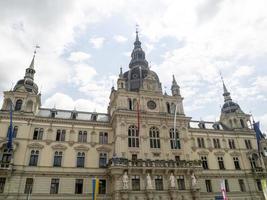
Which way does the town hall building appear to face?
toward the camera
